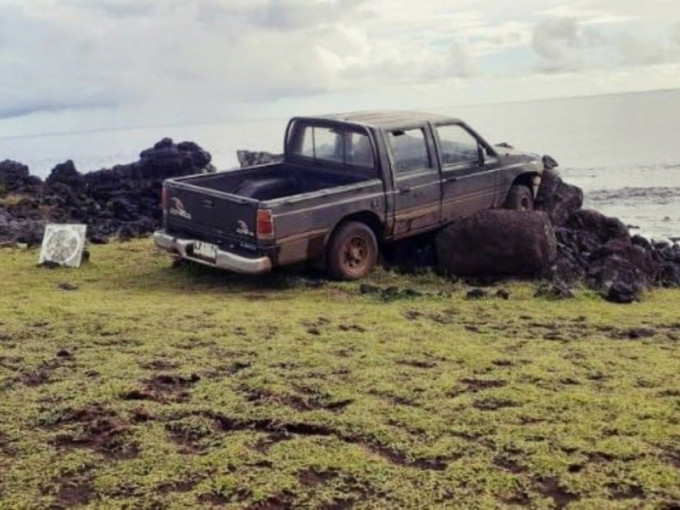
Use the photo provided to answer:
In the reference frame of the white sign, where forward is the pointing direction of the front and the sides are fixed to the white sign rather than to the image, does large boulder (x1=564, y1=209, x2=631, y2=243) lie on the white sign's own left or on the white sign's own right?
on the white sign's own left

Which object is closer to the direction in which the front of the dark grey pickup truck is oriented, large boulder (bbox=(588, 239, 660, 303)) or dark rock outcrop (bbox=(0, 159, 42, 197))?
the large boulder

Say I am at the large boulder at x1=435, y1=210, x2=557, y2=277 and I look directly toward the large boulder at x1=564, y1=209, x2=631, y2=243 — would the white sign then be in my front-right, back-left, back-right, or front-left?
back-left

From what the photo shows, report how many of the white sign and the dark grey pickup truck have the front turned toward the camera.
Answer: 1

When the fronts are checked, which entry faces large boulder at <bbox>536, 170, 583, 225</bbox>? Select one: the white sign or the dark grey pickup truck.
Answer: the dark grey pickup truck

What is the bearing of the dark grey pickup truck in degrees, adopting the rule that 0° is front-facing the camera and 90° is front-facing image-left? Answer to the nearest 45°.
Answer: approximately 225°

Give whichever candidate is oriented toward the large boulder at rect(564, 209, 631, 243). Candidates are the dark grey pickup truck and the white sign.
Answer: the dark grey pickup truck

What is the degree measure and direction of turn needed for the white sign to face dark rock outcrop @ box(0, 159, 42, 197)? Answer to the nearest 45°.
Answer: approximately 180°

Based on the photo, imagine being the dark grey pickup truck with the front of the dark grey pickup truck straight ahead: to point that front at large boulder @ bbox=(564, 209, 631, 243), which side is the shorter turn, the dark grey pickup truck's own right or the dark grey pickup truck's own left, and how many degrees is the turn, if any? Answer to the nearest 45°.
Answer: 0° — it already faces it

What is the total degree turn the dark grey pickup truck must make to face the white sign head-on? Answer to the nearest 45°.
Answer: approximately 135° to its left

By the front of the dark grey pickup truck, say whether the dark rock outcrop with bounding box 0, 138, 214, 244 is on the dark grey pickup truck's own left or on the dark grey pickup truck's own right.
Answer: on the dark grey pickup truck's own left

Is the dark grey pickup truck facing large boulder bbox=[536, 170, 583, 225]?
yes

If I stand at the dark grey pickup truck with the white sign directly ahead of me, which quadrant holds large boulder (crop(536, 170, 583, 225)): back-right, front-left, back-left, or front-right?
back-right

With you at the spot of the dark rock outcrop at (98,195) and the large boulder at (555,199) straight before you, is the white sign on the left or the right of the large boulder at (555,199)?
right
